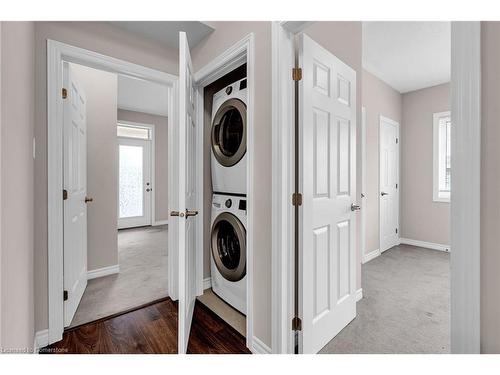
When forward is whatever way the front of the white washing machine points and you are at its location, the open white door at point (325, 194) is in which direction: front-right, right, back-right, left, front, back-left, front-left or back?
left

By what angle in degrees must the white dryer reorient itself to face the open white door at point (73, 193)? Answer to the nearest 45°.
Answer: approximately 45° to its right

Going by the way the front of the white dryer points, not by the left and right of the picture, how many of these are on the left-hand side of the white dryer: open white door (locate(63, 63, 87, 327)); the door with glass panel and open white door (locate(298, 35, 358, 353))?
1

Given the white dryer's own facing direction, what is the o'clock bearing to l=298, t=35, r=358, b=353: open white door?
The open white door is roughly at 9 o'clock from the white dryer.

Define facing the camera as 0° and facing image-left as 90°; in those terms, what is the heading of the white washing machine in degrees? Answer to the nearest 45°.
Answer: approximately 45°

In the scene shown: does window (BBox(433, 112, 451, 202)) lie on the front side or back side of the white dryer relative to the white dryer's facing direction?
on the back side

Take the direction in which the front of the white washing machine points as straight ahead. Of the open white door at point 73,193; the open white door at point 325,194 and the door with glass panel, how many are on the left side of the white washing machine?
1

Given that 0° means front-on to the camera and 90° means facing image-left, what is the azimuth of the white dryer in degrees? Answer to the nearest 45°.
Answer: approximately 45°
